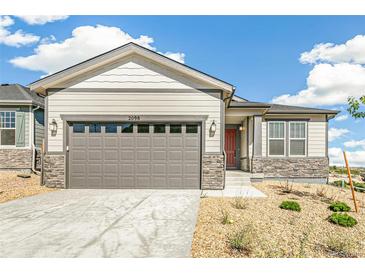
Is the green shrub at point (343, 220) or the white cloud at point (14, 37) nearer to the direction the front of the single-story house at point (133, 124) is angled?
the green shrub

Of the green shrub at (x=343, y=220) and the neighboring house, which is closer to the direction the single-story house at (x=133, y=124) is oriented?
the green shrub

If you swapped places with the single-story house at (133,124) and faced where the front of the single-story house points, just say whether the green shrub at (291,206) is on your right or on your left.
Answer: on your left

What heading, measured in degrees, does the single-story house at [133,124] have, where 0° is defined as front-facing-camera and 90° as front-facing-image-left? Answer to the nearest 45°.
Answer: approximately 0°

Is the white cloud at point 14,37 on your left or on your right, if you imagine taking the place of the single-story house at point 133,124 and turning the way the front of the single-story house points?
on your right

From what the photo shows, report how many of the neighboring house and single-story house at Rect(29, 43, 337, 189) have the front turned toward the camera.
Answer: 2

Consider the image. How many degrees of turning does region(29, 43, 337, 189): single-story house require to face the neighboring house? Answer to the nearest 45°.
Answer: approximately 135° to its right
